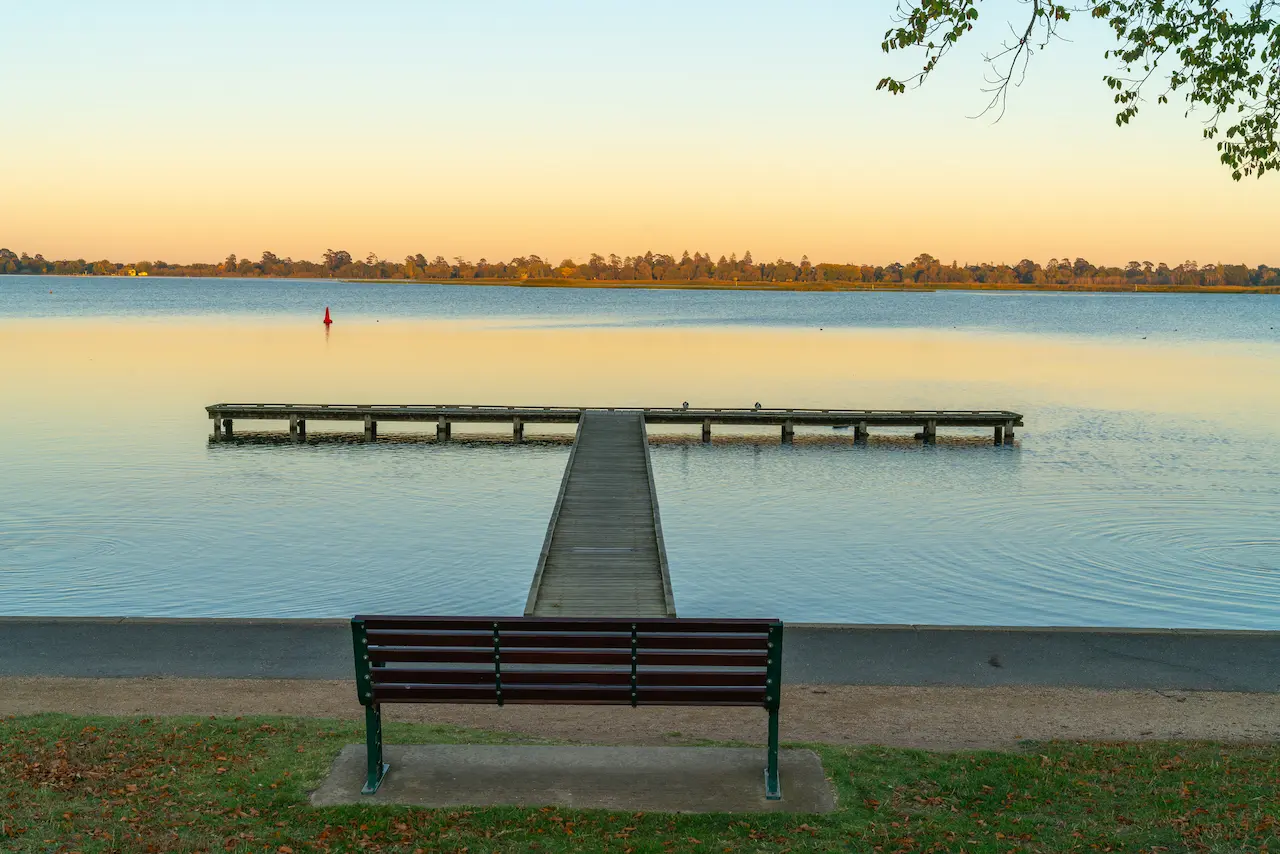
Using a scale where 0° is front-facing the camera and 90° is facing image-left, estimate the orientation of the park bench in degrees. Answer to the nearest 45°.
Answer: approximately 180°

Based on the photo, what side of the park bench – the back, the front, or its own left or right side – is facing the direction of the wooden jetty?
front
